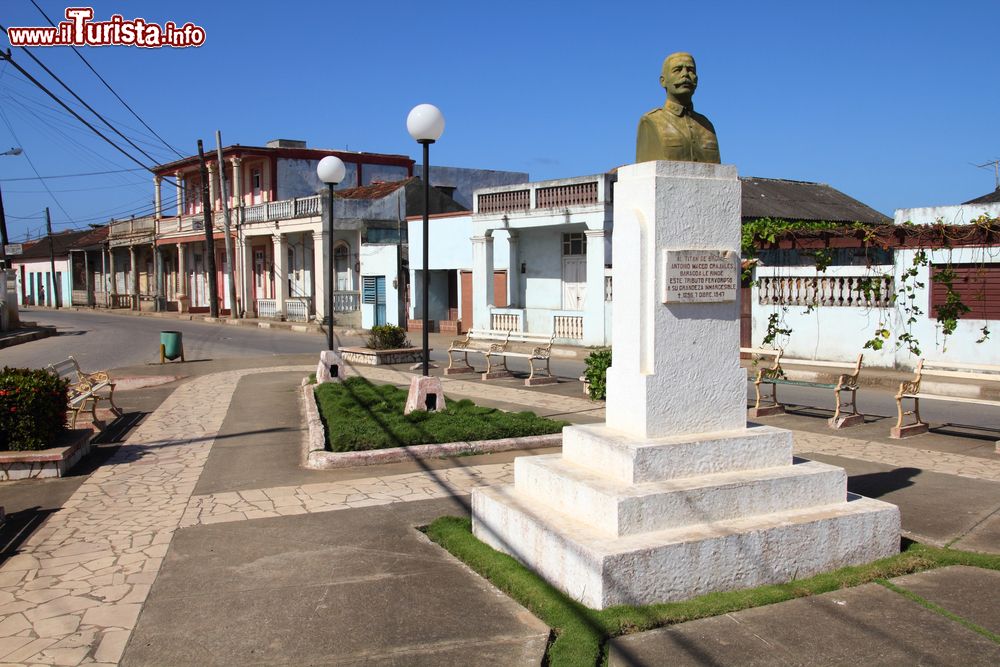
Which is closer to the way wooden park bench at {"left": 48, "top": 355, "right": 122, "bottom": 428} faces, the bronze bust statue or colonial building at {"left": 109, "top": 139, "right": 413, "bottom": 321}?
the bronze bust statue

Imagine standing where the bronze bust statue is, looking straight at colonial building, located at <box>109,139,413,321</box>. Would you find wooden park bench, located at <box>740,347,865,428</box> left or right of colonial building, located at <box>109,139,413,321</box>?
right

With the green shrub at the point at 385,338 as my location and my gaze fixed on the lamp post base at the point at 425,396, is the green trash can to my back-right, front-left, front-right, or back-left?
back-right

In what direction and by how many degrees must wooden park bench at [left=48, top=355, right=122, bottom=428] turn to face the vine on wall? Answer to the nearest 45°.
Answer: approximately 45° to its left

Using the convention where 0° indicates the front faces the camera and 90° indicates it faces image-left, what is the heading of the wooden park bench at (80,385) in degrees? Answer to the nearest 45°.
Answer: approximately 315°
